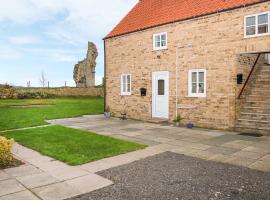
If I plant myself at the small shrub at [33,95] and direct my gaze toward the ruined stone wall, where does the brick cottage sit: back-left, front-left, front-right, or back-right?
back-right

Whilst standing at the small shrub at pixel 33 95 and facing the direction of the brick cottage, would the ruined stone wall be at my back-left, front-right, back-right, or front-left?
back-left

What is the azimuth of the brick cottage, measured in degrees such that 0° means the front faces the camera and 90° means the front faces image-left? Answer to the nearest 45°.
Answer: approximately 45°

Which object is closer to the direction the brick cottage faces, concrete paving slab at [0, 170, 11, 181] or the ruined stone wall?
the concrete paving slab

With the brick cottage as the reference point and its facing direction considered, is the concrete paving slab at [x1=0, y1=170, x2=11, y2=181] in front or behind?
in front

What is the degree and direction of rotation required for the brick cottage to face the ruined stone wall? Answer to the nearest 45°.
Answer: approximately 90° to its right

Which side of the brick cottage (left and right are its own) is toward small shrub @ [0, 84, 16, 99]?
right
